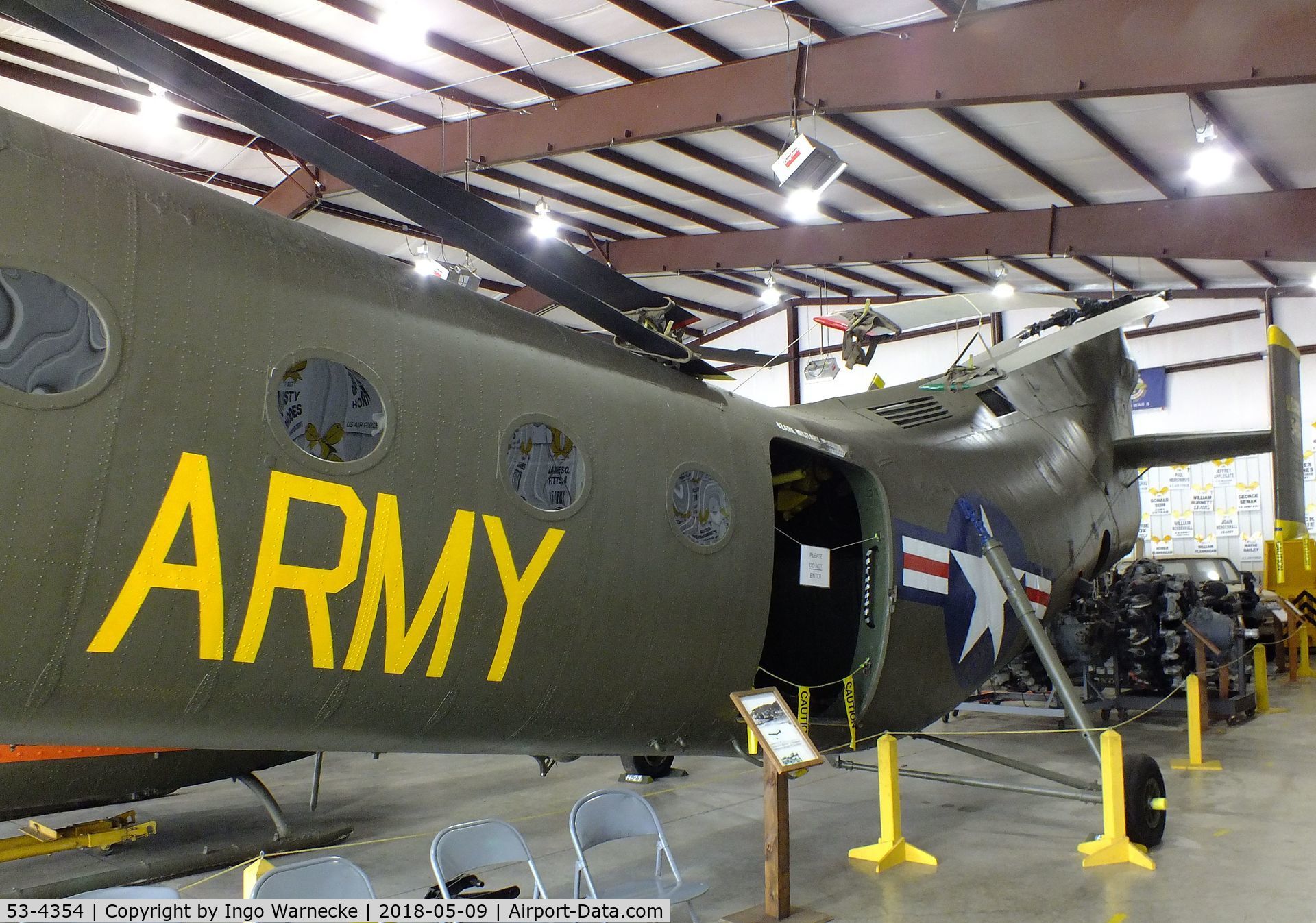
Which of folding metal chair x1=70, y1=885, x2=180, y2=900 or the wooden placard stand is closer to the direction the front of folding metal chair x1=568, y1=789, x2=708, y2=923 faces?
the wooden placard stand

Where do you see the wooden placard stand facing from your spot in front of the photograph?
facing the viewer and to the right of the viewer

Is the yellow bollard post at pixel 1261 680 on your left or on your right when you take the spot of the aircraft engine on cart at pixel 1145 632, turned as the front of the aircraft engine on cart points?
on your left

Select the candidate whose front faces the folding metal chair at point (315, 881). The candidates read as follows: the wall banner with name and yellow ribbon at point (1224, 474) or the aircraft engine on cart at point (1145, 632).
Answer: the wall banner with name and yellow ribbon

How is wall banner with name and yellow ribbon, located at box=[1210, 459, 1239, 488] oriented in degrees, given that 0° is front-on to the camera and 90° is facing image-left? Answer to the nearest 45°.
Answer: approximately 0°

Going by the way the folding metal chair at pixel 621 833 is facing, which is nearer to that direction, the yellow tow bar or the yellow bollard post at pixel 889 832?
the yellow bollard post

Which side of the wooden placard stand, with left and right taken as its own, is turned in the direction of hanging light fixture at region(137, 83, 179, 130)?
back
